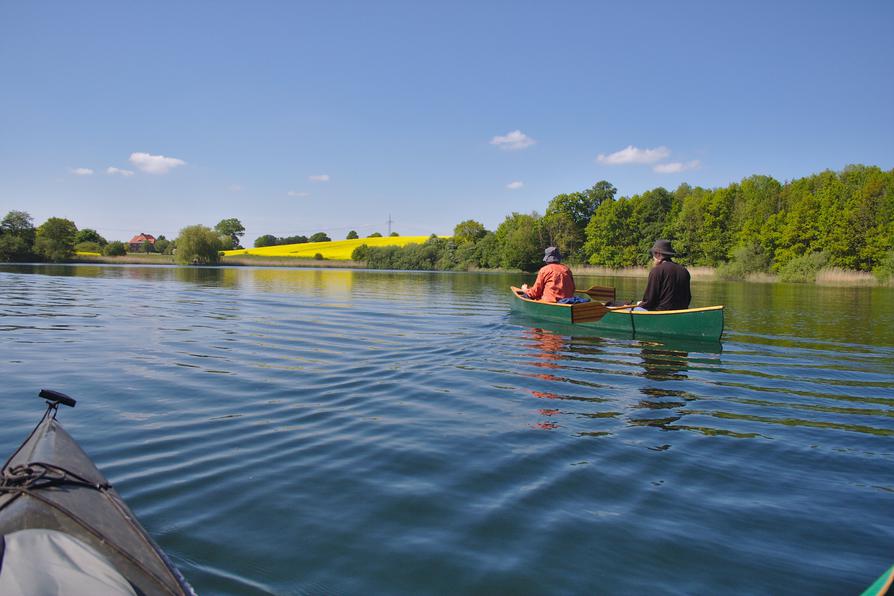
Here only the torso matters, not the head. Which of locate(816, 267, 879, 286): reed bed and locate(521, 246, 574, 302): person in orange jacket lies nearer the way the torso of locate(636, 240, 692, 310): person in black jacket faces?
the person in orange jacket

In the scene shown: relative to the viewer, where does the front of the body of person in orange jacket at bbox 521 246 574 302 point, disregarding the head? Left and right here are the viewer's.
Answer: facing away from the viewer and to the left of the viewer

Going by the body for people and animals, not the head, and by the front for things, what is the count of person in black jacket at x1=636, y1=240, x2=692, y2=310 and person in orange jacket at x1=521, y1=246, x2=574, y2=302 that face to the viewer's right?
0

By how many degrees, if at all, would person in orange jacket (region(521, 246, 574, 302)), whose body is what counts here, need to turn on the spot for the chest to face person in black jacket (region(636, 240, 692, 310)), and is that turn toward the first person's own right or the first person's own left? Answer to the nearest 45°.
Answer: approximately 180°

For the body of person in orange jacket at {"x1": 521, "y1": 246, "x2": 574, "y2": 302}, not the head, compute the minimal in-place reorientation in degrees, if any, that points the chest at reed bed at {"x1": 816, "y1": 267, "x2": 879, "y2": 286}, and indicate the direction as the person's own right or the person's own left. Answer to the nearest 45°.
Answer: approximately 90° to the person's own right

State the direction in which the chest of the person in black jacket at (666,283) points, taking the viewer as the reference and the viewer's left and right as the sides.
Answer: facing away from the viewer and to the left of the viewer

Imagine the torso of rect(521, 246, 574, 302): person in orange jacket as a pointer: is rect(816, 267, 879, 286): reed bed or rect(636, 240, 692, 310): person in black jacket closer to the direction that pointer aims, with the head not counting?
the reed bed
